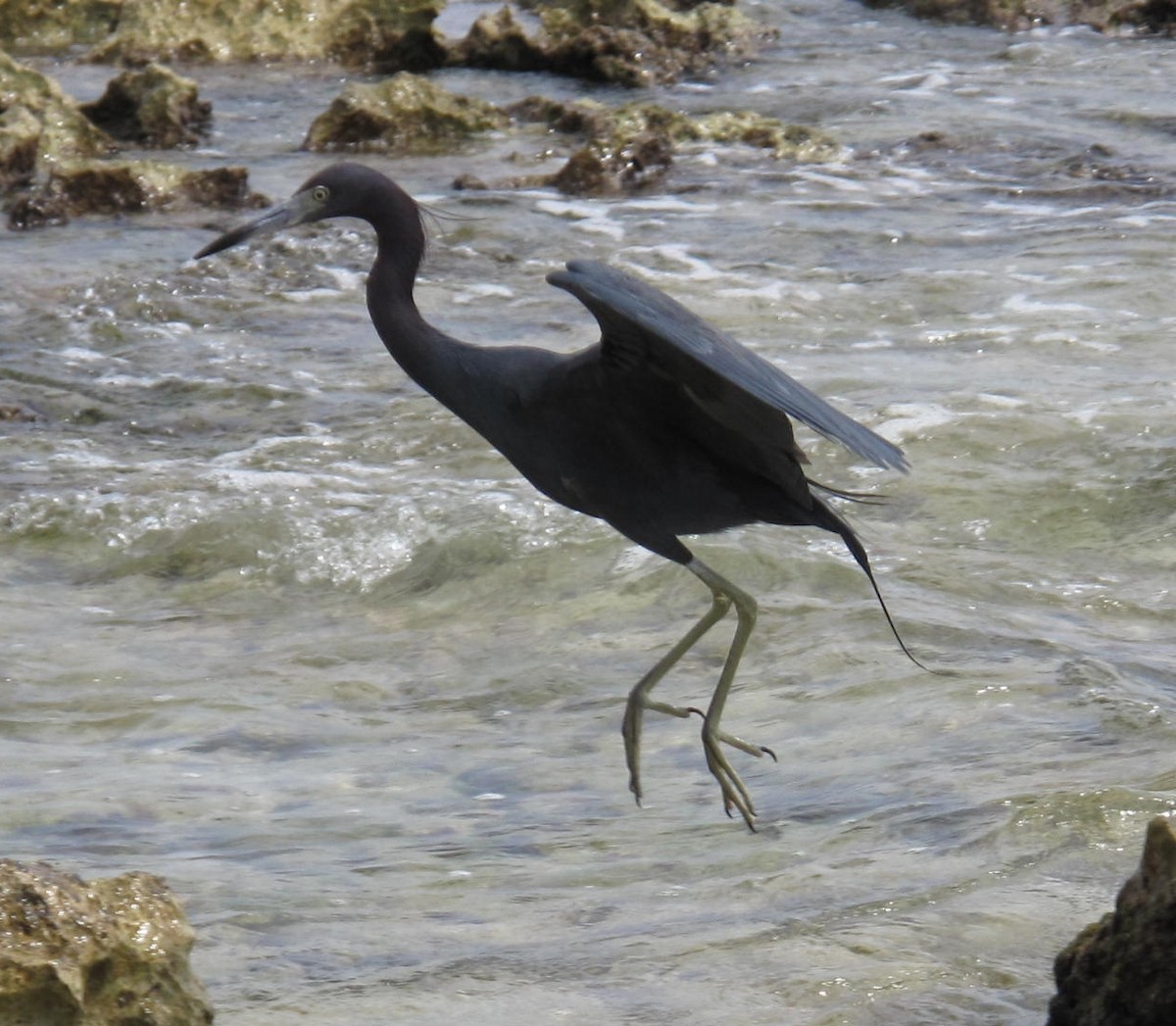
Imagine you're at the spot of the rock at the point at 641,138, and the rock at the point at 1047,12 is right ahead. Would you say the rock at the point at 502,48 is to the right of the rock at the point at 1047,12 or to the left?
left

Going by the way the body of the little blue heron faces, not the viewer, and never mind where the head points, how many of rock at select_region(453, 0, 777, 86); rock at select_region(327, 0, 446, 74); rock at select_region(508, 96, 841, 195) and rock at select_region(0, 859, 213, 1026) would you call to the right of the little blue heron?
3

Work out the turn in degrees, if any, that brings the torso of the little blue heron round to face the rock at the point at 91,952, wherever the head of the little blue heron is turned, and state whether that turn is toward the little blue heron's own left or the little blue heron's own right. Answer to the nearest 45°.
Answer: approximately 45° to the little blue heron's own left

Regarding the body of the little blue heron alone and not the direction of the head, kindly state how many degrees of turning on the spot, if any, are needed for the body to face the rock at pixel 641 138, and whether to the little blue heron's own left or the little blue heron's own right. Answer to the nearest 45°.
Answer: approximately 90° to the little blue heron's own right

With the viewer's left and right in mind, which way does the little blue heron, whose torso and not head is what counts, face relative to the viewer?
facing to the left of the viewer

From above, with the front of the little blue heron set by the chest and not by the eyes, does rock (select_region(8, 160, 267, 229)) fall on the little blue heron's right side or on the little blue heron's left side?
on the little blue heron's right side

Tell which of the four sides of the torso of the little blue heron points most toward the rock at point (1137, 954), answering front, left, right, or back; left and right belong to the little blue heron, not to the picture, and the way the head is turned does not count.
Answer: left

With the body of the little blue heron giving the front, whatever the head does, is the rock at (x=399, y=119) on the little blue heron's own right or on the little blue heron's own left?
on the little blue heron's own right

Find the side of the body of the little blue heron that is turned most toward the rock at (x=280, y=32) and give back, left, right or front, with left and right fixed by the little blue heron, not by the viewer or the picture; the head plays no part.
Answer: right

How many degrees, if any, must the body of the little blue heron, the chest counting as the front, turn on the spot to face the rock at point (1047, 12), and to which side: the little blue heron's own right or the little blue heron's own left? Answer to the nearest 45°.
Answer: approximately 90° to the little blue heron's own right

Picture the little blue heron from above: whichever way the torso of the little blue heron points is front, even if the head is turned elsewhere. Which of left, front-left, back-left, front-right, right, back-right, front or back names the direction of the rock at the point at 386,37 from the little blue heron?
right

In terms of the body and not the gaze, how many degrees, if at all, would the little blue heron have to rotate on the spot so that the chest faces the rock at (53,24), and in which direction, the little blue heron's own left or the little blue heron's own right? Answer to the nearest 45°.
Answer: approximately 90° to the little blue heron's own right

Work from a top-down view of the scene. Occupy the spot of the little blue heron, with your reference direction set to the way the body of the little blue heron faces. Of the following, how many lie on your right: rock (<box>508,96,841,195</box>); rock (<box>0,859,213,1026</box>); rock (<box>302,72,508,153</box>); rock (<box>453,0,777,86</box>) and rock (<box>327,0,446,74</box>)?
4

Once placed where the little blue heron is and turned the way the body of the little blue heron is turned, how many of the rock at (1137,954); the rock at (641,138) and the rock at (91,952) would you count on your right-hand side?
1

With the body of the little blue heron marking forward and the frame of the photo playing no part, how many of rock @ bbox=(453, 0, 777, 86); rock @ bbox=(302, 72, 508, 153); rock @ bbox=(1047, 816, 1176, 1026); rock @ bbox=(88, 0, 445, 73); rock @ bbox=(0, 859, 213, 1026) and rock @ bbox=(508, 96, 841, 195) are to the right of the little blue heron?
4
